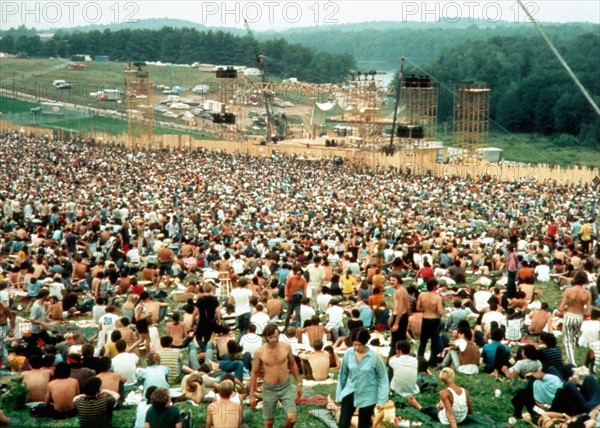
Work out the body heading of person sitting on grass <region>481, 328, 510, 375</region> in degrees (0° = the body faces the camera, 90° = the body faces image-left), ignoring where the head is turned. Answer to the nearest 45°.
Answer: approximately 180°

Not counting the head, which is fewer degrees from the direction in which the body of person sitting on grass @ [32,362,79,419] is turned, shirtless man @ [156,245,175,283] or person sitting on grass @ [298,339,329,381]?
the shirtless man

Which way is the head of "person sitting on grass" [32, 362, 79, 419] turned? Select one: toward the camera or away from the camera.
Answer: away from the camera

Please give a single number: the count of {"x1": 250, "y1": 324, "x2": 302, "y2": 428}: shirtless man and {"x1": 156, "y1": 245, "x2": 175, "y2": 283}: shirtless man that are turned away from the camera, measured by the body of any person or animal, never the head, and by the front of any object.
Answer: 1

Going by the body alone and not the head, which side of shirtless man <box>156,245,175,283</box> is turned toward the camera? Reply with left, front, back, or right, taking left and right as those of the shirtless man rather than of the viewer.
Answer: back

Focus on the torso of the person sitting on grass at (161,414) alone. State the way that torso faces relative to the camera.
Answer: away from the camera

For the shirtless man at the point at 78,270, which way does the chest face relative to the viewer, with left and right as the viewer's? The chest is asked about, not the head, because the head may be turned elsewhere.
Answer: facing away from the viewer

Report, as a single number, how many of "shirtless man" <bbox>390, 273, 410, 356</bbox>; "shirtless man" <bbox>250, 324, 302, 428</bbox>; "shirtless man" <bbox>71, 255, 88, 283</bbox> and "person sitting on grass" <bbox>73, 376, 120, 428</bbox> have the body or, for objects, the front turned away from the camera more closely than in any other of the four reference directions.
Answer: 2

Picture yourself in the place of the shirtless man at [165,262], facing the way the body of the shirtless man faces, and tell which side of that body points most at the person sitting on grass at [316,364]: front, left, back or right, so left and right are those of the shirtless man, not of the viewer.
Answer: back

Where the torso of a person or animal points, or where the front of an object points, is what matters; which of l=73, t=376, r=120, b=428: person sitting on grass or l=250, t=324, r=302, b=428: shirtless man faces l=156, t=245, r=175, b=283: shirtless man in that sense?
the person sitting on grass
